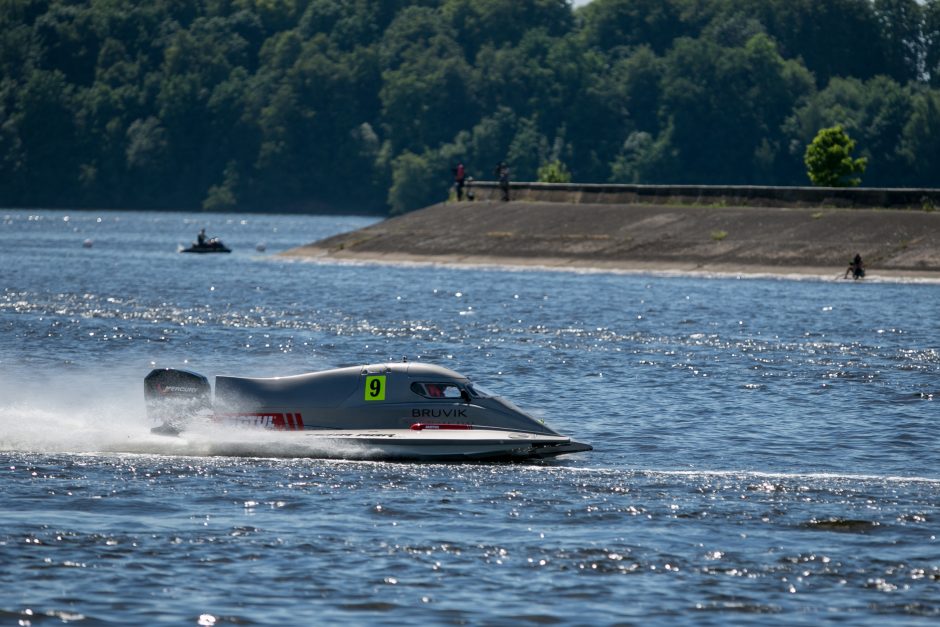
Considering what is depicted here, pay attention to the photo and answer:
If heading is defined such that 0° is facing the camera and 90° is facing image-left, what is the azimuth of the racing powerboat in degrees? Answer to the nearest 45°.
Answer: approximately 270°
